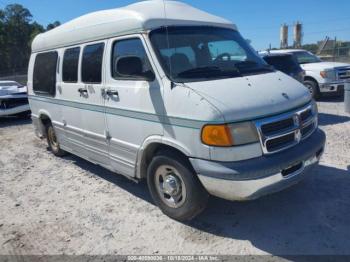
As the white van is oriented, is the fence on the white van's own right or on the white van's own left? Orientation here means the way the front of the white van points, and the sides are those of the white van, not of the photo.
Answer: on the white van's own left

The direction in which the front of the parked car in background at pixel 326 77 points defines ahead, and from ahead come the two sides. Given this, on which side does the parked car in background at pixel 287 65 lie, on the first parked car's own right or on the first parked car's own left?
on the first parked car's own right

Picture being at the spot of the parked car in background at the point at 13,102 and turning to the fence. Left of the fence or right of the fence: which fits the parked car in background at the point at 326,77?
right

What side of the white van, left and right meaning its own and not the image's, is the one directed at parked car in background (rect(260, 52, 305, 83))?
left

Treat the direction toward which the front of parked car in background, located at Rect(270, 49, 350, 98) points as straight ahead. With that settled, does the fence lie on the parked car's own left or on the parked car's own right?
on the parked car's own left

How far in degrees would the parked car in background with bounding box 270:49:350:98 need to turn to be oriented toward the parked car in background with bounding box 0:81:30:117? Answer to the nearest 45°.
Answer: approximately 135° to its right

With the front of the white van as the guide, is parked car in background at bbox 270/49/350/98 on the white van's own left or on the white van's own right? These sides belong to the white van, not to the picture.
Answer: on the white van's own left

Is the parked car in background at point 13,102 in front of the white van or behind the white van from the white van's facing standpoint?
behind

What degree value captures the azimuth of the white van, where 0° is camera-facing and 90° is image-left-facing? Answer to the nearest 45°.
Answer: approximately 315°
